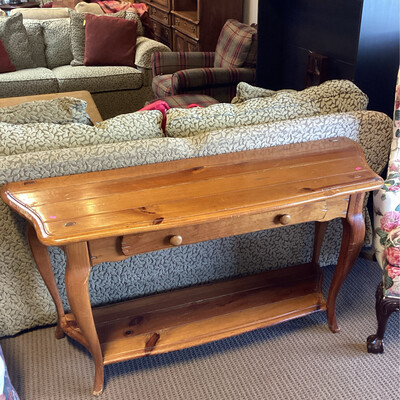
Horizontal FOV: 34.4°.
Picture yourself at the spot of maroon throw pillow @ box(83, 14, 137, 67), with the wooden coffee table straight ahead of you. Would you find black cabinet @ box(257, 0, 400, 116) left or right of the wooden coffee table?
left

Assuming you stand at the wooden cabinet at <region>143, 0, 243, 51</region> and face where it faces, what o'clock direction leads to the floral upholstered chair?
The floral upholstered chair is roughly at 10 o'clock from the wooden cabinet.

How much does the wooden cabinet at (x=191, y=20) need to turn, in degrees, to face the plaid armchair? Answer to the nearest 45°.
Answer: approximately 45° to its left

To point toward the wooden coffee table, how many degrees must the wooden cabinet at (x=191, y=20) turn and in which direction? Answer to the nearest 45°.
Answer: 0° — it already faces it

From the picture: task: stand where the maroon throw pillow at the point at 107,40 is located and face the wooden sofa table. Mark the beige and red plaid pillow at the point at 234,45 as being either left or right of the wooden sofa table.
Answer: left

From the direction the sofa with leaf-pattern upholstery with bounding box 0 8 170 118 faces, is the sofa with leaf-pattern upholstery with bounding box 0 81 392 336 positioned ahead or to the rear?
ahead
